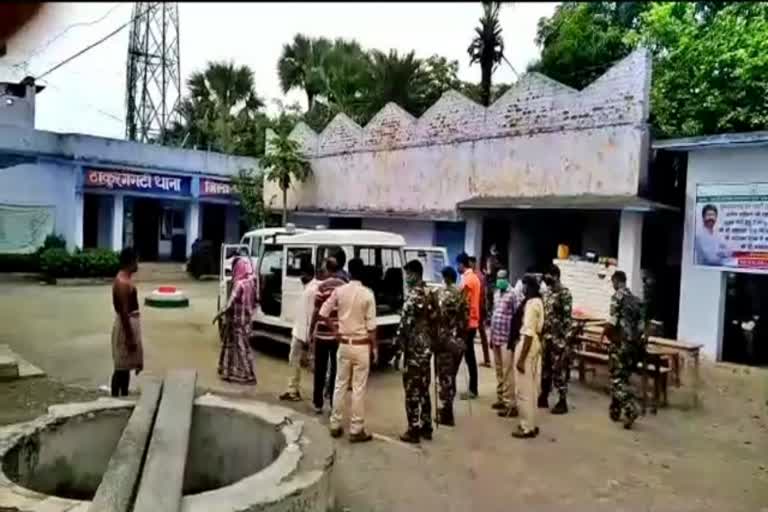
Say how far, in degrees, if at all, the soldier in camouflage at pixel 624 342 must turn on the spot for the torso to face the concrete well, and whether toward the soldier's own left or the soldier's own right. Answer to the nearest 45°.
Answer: approximately 90° to the soldier's own left

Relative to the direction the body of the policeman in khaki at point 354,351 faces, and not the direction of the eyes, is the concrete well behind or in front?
behind

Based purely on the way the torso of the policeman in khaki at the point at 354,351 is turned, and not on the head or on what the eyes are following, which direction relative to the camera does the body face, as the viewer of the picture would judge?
away from the camera

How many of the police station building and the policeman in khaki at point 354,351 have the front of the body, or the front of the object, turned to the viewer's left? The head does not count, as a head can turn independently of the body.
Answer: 0

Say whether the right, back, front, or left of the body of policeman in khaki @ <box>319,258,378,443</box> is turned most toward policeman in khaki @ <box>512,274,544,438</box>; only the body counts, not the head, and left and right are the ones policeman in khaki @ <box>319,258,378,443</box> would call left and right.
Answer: right

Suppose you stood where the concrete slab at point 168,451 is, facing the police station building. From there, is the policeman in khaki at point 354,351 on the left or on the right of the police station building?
right

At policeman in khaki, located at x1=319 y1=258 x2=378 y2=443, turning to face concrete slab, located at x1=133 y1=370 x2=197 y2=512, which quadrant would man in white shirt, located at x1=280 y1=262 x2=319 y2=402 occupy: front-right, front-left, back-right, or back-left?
back-right
